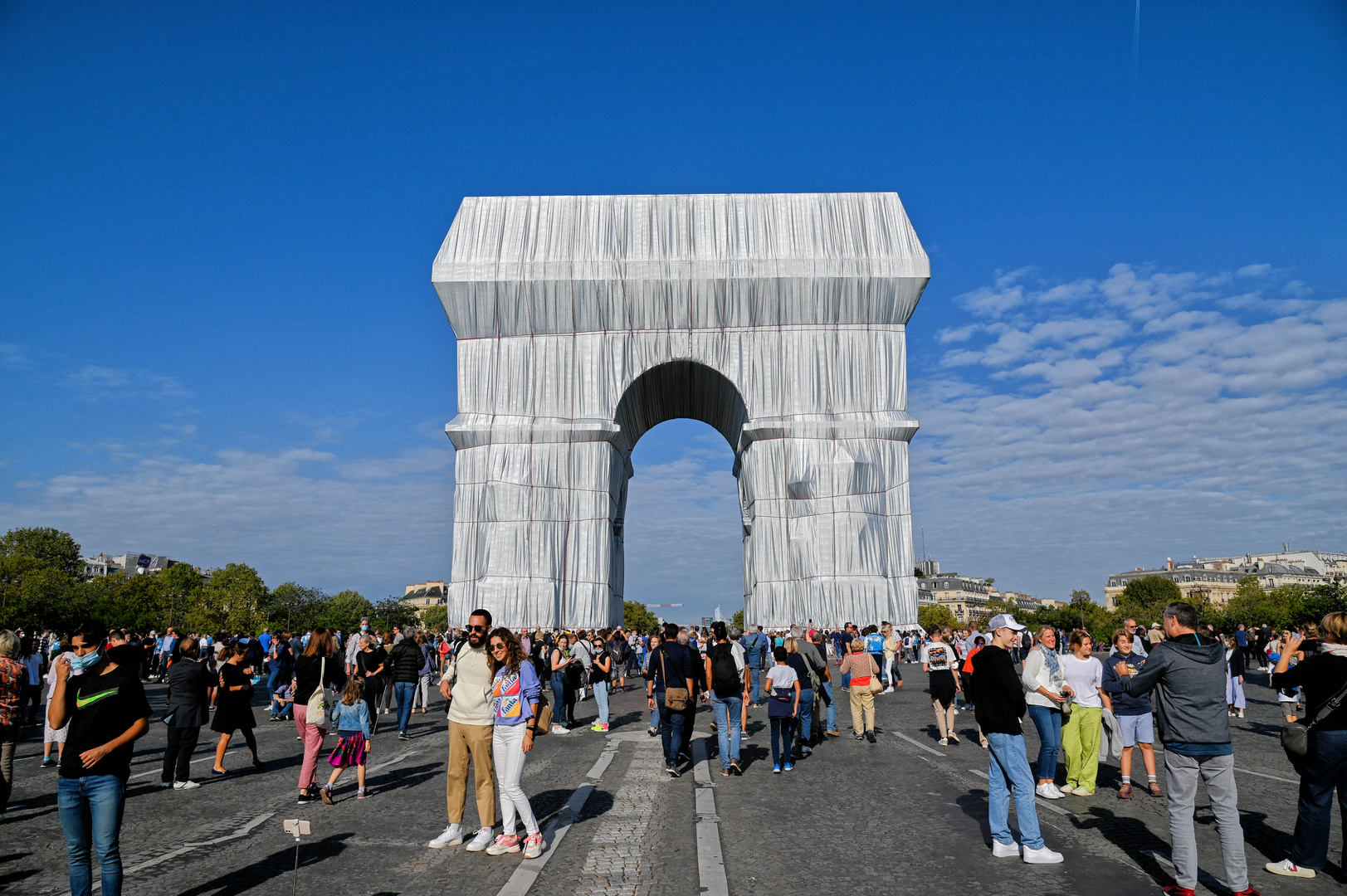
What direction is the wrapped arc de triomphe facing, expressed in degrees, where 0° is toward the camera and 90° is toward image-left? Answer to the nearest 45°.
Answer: approximately 0°

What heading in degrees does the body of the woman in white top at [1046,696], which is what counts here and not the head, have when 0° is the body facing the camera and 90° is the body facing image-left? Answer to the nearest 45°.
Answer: approximately 315°

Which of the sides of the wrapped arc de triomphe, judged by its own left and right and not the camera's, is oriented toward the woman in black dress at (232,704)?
front

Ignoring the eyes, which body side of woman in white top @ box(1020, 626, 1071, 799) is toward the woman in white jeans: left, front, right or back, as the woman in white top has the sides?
right

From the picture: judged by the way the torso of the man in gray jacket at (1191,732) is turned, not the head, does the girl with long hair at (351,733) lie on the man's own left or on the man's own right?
on the man's own left

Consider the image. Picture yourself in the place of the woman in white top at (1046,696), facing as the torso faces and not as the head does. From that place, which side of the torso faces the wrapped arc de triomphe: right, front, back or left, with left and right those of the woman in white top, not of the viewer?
back

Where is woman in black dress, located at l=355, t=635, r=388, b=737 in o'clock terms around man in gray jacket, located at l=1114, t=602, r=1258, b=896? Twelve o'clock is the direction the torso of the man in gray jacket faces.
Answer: The woman in black dress is roughly at 11 o'clock from the man in gray jacket.

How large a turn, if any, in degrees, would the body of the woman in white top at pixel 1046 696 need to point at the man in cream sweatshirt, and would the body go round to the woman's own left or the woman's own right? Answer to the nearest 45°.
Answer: approximately 90° to the woman's own right

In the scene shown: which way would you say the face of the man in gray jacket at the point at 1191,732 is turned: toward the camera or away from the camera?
away from the camera

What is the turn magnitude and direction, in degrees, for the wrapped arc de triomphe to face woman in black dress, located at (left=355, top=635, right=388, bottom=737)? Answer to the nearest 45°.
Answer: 0° — it already faces them

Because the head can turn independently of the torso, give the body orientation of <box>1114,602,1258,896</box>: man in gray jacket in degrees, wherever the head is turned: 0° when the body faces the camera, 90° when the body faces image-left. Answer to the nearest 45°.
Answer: approximately 135°

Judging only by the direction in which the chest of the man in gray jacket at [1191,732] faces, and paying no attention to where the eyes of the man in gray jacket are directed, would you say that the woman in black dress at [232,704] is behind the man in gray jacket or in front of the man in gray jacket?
in front

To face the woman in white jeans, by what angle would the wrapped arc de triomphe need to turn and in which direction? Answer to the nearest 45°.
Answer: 0° — it already faces them

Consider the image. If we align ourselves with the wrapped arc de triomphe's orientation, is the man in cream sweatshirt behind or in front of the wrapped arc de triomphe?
in front

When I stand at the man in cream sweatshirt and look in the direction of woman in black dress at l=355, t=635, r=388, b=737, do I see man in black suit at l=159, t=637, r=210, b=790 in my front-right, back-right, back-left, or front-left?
front-left
